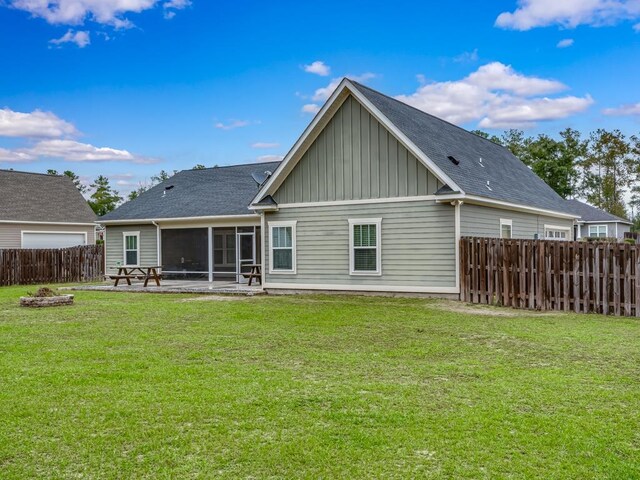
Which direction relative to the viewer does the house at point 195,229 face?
away from the camera

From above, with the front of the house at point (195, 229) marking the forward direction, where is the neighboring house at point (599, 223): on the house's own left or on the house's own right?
on the house's own right

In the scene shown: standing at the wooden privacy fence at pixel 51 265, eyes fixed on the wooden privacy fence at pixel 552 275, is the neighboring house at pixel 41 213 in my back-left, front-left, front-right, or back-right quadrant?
back-left
